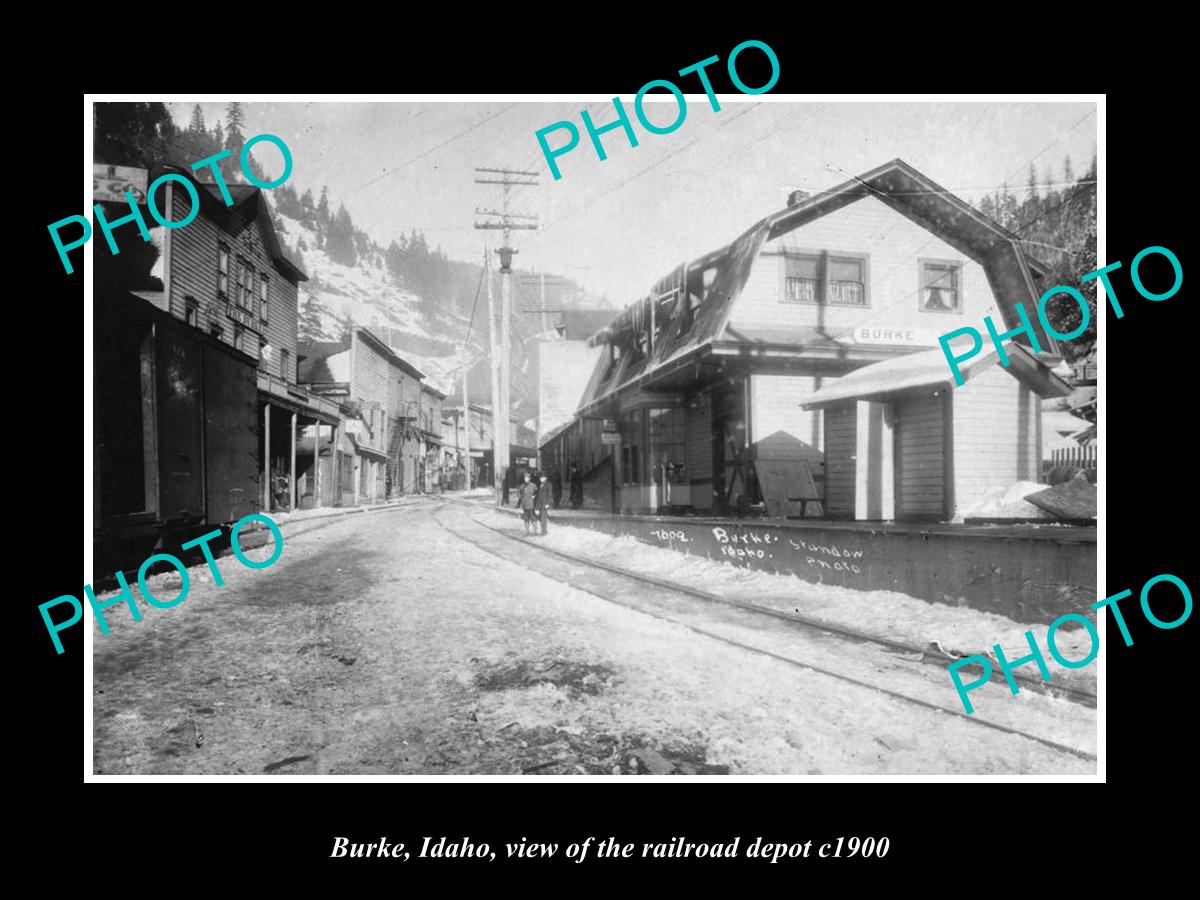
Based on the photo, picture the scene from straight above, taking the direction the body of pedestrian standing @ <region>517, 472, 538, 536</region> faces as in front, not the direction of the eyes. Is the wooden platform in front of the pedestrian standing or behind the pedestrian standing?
in front

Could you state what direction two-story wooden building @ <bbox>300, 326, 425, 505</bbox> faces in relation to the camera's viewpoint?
facing the viewer and to the right of the viewer

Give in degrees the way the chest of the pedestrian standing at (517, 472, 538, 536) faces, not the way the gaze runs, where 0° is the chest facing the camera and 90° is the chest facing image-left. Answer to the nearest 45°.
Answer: approximately 0°

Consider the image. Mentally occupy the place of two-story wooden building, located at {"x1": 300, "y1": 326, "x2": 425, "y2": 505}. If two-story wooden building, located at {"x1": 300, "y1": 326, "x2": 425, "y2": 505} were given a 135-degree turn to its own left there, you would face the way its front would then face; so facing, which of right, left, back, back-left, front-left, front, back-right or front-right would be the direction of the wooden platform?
back

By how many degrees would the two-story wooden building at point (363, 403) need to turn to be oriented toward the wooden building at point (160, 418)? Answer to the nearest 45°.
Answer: approximately 45° to its right

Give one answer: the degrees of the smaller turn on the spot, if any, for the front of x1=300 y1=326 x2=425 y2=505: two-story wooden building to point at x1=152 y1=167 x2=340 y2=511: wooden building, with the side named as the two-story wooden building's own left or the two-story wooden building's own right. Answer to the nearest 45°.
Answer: approximately 45° to the two-story wooden building's own right

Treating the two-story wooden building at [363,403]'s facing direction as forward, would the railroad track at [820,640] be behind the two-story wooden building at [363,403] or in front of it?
in front

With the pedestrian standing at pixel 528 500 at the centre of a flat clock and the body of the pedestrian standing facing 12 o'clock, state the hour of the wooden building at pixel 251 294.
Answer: The wooden building is roughly at 4 o'clock from the pedestrian standing.

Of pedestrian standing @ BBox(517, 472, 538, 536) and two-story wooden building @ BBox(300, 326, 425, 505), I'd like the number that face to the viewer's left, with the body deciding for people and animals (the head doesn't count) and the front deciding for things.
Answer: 0
